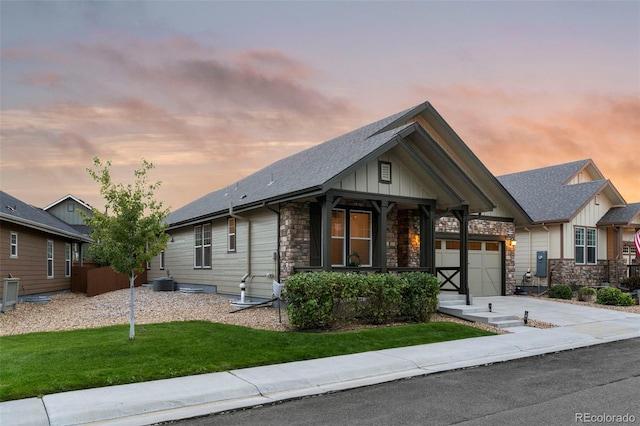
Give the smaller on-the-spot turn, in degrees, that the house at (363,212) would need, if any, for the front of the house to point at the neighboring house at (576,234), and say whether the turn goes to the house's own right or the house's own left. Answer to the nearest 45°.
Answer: approximately 90° to the house's own left

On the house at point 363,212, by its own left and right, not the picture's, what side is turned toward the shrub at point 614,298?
left

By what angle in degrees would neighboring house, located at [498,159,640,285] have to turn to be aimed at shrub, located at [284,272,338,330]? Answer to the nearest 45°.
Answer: approximately 45° to its right

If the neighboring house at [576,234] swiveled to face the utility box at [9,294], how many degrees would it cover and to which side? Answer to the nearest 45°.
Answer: approximately 90° to its right

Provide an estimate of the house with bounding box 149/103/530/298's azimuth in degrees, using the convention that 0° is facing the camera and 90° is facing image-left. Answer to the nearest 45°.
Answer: approximately 315°

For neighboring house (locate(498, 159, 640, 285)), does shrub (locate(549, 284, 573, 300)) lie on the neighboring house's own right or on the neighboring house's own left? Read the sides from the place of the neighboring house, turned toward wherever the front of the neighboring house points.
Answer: on the neighboring house's own right

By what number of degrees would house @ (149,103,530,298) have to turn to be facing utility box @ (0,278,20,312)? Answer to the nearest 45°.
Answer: approximately 135° to its right

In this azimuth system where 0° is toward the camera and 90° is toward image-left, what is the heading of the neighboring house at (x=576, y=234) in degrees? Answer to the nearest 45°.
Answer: approximately 315°

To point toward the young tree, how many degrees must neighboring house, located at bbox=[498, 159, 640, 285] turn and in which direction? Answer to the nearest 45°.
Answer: approximately 45° to its right

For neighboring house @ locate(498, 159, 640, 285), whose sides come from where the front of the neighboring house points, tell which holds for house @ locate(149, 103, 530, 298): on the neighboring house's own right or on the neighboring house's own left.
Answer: on the neighboring house's own right

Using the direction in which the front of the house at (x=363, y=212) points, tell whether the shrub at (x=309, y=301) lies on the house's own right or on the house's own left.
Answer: on the house's own right

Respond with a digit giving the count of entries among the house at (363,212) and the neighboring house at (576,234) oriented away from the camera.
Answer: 0

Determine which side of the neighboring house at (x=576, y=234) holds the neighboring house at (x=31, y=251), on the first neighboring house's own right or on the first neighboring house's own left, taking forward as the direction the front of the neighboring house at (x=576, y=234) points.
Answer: on the first neighboring house's own right
